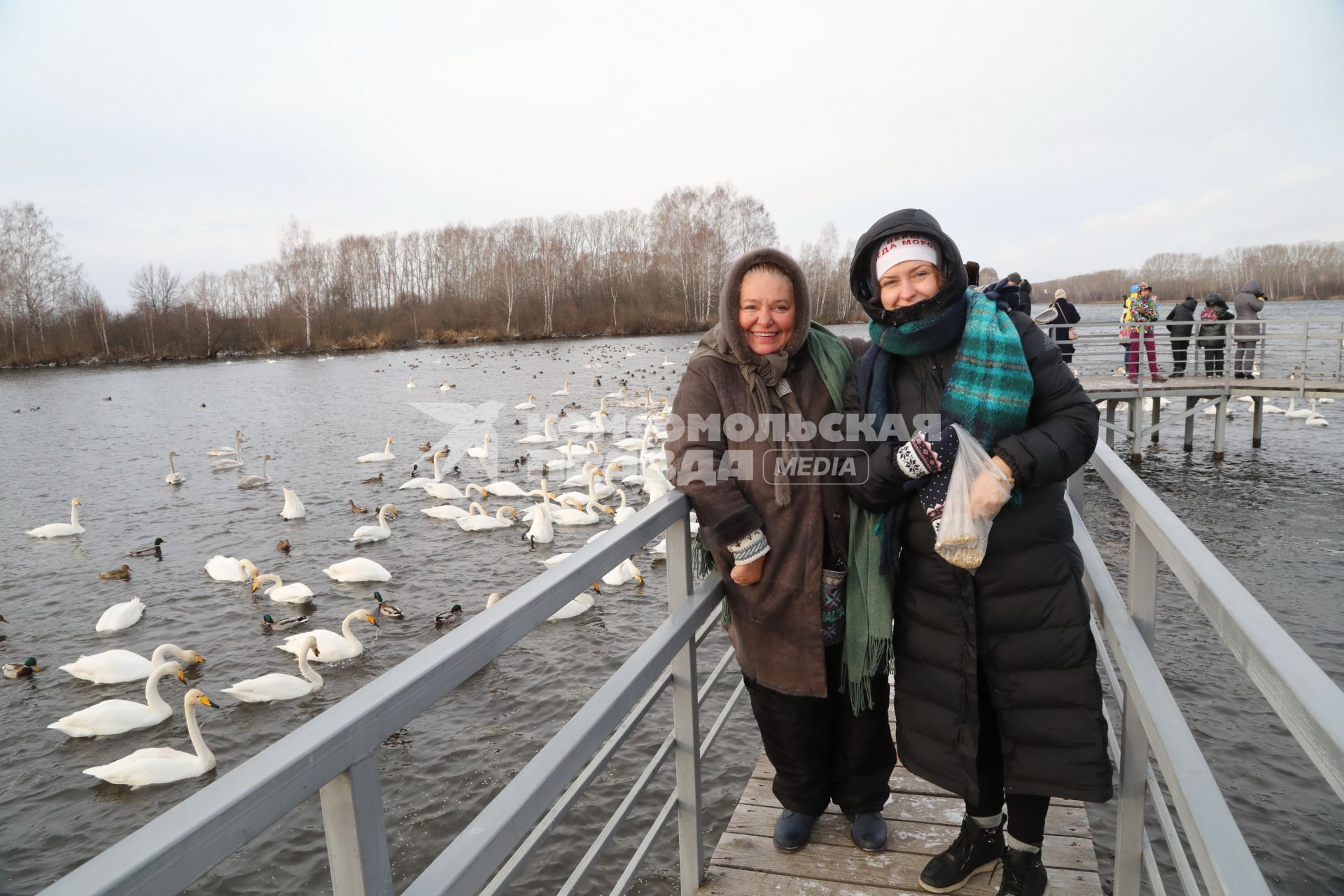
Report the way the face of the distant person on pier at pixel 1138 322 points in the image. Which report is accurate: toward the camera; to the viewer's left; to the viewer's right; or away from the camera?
toward the camera

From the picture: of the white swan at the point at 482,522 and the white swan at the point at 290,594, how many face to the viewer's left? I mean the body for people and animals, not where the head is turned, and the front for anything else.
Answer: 1

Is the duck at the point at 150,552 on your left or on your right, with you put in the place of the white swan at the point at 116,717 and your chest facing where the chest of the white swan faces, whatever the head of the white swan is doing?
on your left

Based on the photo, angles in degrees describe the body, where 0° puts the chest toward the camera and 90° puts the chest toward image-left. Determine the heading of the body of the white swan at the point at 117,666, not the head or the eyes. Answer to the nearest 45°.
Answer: approximately 270°

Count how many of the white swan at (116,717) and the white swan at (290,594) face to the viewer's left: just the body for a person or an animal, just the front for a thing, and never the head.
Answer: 1

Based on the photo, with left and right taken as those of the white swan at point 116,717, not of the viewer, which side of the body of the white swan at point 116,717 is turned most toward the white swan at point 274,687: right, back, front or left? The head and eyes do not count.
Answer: front

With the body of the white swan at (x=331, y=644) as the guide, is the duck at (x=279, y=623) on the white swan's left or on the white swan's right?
on the white swan's left

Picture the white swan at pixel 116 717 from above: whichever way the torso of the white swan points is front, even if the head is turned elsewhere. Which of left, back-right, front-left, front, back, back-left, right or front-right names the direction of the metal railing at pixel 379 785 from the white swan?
right

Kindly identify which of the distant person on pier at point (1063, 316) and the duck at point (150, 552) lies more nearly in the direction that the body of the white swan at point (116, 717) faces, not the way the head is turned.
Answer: the distant person on pier

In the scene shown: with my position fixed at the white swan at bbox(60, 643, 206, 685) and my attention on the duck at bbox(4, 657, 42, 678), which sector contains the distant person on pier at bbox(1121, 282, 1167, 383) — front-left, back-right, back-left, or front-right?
back-right

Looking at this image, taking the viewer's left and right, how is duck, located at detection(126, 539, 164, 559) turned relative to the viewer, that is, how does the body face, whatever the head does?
facing to the right of the viewer

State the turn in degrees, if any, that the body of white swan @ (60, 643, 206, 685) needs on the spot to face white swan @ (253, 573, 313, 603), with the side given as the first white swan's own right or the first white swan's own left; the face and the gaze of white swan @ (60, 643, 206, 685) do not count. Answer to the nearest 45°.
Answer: approximately 45° to the first white swan's own left

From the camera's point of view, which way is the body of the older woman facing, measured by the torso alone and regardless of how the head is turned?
toward the camera

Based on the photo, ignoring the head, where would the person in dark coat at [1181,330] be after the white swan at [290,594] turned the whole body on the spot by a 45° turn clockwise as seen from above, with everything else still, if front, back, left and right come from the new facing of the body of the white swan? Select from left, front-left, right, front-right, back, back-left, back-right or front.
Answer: back-right

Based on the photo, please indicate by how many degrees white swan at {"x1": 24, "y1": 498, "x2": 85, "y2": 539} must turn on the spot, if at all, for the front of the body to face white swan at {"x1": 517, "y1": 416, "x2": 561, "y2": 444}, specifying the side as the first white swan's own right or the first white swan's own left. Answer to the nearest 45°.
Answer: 0° — it already faces it
